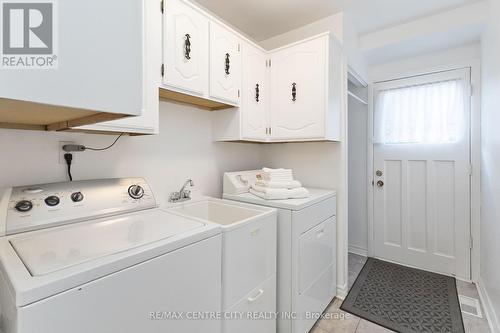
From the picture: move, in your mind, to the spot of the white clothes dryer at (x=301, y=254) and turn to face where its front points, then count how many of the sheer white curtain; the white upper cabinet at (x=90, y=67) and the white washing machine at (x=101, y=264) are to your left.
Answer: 1

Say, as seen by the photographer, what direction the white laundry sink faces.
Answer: facing the viewer and to the right of the viewer

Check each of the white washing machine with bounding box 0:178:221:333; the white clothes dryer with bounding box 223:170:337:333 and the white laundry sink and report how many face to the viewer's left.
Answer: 0

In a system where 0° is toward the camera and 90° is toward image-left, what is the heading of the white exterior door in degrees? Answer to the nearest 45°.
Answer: approximately 45°

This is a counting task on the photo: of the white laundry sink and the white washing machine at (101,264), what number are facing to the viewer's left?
0

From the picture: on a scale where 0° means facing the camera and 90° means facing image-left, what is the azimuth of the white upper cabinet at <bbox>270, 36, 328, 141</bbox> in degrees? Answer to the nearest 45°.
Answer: approximately 45°

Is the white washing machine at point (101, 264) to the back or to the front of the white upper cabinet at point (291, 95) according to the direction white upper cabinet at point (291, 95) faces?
to the front

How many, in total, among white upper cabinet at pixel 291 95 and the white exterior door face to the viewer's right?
0

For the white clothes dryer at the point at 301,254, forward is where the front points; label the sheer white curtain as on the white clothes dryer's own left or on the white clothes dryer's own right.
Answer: on the white clothes dryer's own left

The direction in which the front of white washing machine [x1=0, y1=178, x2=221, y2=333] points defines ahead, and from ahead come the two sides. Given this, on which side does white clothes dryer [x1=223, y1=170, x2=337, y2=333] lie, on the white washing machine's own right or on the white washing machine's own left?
on the white washing machine's own left
